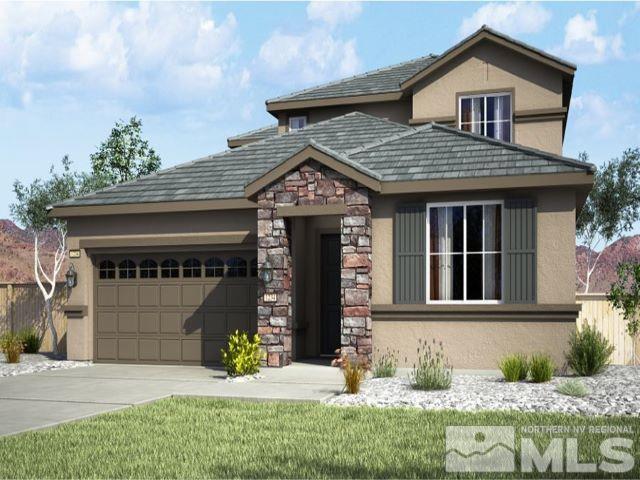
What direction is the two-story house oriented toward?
toward the camera

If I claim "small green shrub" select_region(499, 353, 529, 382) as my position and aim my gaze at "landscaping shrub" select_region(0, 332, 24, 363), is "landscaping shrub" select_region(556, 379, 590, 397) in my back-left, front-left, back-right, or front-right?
back-left

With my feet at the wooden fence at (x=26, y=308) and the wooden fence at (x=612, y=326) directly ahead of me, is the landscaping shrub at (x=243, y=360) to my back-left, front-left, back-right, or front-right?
front-right

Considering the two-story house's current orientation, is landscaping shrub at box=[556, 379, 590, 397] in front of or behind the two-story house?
in front

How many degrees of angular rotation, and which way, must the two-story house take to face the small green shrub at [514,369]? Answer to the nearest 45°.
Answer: approximately 45° to its left

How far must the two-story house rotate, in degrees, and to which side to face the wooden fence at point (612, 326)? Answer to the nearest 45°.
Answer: approximately 135° to its left

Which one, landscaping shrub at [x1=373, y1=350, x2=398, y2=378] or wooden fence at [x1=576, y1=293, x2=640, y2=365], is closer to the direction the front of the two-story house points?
the landscaping shrub

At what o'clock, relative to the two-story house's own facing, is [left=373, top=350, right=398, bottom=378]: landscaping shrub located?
The landscaping shrub is roughly at 12 o'clock from the two-story house.

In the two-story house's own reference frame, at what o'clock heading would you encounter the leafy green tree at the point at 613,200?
The leafy green tree is roughly at 7 o'clock from the two-story house.

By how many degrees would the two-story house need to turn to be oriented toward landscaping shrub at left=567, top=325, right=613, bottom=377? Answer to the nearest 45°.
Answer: approximately 45° to its left

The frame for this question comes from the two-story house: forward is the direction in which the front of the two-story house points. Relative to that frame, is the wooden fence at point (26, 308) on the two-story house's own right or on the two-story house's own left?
on the two-story house's own right
